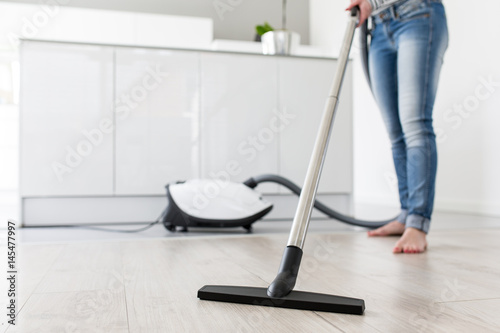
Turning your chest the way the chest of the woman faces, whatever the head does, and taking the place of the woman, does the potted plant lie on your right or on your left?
on your right

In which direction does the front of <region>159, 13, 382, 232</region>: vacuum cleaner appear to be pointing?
to the viewer's right

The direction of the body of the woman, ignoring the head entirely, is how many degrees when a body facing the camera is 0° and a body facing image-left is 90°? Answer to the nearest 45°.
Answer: approximately 45°

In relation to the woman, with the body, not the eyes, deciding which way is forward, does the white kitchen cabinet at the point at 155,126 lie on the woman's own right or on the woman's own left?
on the woman's own right
